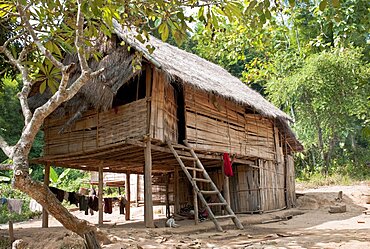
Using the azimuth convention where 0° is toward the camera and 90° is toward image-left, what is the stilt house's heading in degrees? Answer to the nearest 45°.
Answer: approximately 315°

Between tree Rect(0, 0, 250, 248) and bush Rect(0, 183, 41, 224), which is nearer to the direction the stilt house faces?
the tree

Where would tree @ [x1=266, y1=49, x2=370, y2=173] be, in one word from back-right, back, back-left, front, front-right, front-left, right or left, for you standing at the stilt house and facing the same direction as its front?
left

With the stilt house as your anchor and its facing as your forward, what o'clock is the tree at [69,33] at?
The tree is roughly at 2 o'clock from the stilt house.
